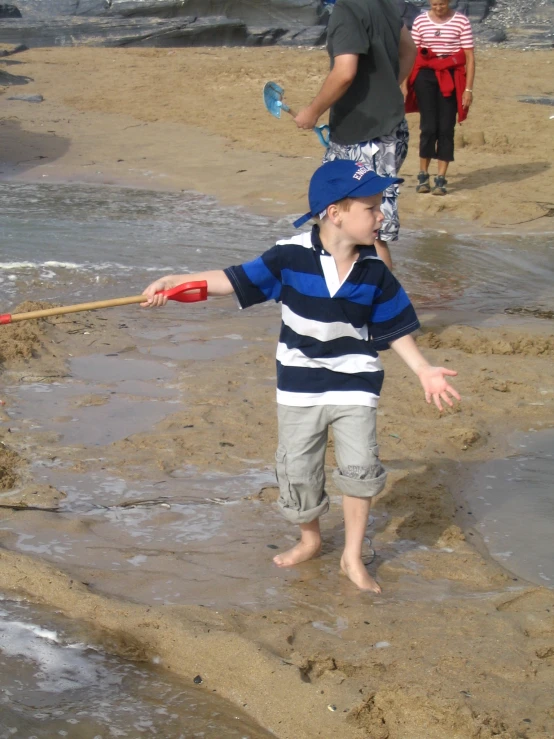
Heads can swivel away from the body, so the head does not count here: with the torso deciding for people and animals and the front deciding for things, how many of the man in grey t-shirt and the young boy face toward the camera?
1

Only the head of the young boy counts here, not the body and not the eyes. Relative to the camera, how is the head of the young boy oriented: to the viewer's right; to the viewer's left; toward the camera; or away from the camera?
to the viewer's right

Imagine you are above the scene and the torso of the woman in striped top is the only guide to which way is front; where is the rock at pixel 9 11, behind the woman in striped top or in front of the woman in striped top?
behind

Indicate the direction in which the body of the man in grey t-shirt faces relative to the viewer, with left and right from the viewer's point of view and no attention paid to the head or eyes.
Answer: facing away from the viewer and to the left of the viewer

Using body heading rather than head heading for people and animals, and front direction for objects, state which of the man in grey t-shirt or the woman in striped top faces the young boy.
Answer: the woman in striped top

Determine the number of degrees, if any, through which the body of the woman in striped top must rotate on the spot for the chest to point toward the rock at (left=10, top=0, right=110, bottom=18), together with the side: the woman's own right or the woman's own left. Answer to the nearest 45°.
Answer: approximately 135° to the woman's own right

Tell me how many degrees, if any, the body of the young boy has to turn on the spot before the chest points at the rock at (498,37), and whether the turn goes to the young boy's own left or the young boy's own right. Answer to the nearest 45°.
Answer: approximately 180°

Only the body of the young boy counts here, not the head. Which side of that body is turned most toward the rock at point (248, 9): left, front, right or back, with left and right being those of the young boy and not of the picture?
back

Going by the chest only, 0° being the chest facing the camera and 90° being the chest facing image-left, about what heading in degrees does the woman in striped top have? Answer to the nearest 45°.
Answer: approximately 0°

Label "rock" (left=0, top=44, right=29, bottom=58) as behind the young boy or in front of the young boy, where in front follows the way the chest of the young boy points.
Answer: behind

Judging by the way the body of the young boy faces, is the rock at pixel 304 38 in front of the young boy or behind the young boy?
behind

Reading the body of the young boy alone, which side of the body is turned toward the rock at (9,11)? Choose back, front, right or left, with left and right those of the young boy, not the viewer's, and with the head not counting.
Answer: back
